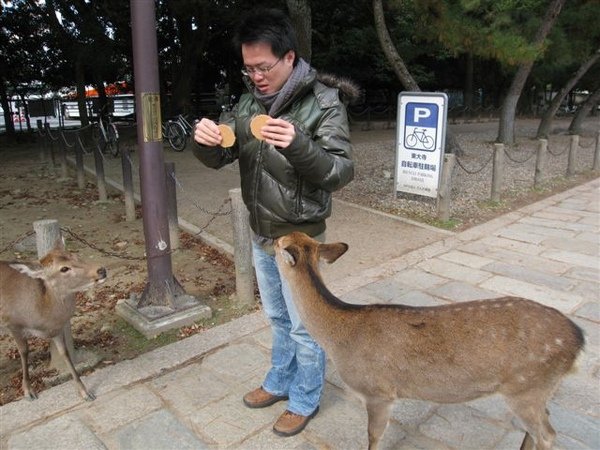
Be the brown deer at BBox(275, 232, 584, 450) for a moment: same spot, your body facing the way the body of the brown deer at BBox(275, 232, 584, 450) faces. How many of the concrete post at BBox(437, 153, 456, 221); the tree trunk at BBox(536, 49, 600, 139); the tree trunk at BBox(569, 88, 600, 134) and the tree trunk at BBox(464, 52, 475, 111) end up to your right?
4

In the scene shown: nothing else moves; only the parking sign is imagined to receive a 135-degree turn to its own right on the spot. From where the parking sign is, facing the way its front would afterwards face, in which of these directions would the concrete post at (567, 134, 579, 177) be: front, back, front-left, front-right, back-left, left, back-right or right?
right

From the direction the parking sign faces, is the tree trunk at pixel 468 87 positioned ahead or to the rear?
to the rear

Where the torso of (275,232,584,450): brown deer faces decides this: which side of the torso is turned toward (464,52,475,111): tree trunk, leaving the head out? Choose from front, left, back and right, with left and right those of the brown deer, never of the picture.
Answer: right

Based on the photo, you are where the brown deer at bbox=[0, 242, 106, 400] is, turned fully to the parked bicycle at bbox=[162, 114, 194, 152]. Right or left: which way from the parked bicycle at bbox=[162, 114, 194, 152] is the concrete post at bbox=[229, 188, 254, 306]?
right

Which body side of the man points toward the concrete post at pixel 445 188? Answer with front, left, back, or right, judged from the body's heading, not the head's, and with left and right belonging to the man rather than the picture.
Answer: back

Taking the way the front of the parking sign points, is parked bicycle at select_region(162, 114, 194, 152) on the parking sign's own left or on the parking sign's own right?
on the parking sign's own right

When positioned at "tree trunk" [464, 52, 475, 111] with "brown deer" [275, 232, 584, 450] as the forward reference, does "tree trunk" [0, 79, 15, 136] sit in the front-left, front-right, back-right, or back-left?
front-right

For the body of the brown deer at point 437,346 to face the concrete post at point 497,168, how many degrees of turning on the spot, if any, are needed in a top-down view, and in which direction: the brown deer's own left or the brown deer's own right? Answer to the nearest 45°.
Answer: approximately 90° to the brown deer's own right

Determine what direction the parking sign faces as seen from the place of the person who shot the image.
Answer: facing the viewer

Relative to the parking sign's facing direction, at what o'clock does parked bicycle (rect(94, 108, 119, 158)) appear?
The parked bicycle is roughly at 4 o'clock from the parking sign.

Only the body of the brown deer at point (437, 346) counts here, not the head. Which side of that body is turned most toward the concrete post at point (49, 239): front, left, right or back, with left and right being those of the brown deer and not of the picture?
front

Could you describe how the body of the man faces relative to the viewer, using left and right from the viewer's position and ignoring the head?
facing the viewer and to the left of the viewer

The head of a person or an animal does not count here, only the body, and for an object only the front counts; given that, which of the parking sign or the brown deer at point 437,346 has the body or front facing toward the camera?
the parking sign

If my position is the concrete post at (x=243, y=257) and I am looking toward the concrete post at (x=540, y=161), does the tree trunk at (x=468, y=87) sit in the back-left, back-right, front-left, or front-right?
front-left

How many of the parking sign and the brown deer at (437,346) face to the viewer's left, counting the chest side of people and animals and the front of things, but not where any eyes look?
1

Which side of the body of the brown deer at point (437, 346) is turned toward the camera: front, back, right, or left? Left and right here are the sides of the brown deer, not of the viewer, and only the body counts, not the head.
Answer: left
